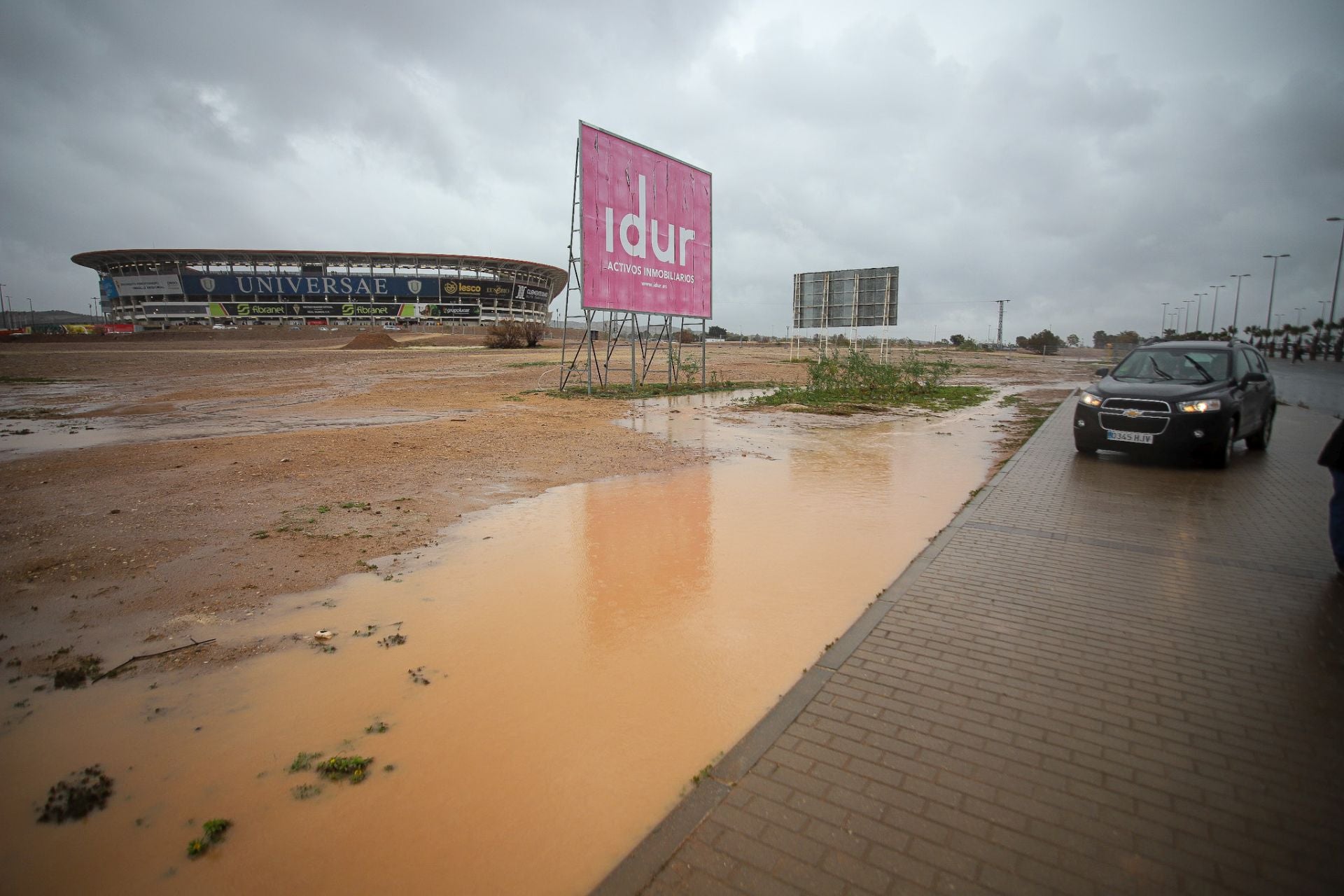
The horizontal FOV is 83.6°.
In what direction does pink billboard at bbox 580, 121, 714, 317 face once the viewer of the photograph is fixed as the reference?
facing the viewer and to the right of the viewer

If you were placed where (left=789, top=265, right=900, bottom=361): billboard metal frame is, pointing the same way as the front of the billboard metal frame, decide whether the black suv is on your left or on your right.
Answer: on your right

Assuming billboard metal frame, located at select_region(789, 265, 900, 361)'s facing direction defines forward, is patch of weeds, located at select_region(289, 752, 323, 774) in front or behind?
behind

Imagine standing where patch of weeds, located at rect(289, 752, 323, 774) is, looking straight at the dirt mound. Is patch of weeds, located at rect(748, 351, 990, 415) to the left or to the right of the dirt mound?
right

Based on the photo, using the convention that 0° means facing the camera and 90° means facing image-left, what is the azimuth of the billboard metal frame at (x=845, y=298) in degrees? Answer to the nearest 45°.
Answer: approximately 225°

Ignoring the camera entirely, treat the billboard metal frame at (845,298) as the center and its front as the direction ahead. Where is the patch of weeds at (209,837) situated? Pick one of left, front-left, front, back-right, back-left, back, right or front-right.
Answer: back-right

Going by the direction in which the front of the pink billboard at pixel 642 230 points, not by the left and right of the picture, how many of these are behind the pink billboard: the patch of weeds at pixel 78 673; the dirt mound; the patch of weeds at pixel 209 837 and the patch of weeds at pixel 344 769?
1

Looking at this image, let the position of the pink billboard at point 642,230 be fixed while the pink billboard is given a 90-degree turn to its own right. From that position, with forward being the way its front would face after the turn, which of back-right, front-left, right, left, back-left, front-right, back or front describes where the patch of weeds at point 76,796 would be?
front-left

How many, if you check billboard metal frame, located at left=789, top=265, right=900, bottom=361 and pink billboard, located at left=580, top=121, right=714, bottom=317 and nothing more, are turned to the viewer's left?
0

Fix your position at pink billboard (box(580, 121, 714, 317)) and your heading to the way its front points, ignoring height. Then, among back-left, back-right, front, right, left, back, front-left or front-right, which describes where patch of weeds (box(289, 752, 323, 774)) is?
front-right

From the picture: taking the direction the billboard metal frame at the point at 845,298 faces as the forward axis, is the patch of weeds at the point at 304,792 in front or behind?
behind

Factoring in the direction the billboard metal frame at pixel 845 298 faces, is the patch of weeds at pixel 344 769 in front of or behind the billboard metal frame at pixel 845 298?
behind
